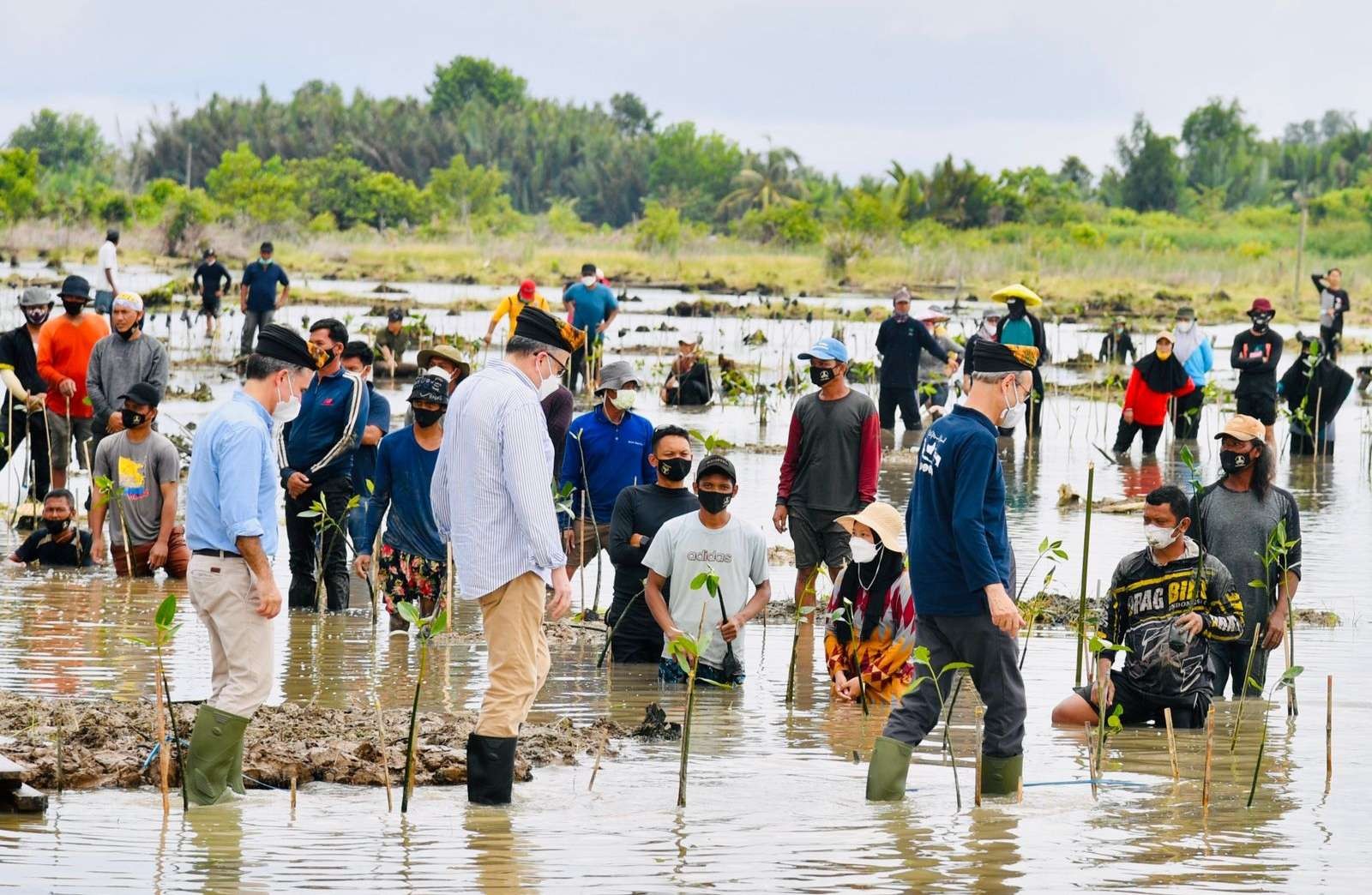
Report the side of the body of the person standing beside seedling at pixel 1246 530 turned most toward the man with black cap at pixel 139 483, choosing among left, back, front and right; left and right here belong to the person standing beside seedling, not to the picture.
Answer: right

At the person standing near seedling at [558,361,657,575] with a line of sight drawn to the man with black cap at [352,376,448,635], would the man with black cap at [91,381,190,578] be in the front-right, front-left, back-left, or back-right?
front-right

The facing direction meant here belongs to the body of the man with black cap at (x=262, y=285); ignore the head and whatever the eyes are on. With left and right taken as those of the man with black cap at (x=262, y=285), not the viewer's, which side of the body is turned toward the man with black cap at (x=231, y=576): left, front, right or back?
front

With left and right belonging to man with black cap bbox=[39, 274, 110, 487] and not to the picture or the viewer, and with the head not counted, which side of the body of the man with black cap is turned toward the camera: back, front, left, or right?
front

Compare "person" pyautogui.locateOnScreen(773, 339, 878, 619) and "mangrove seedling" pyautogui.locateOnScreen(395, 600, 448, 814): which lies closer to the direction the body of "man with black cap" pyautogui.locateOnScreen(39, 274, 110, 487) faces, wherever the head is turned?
the mangrove seedling

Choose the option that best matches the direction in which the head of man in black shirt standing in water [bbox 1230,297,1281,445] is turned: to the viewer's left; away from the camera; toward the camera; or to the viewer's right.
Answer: toward the camera

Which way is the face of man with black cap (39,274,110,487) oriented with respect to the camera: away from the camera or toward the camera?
toward the camera

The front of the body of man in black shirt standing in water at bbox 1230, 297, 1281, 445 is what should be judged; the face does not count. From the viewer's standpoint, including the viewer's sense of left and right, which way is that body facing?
facing the viewer

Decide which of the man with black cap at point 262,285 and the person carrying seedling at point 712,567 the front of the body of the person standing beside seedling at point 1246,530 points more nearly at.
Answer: the person carrying seedling

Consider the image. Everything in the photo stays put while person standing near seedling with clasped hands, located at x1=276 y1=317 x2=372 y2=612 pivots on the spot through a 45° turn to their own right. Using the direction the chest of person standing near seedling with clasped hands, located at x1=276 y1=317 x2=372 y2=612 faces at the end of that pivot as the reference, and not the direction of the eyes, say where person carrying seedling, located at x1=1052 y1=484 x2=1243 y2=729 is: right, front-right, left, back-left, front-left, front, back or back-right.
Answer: back-left

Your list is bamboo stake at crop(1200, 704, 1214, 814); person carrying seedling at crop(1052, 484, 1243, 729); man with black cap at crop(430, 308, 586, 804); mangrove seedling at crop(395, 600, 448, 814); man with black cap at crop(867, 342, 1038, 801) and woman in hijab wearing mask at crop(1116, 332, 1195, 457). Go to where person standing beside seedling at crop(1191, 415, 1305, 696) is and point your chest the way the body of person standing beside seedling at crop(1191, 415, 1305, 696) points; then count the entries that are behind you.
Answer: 1

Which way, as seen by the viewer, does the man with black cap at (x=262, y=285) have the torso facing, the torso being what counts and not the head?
toward the camera

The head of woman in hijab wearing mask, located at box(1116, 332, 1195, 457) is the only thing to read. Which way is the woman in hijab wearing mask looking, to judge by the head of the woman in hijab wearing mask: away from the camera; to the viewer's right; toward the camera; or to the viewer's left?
toward the camera

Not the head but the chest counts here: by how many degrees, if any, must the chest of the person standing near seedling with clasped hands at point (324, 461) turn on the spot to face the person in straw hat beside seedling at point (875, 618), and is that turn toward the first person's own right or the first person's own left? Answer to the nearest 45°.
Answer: approximately 90° to the first person's own left

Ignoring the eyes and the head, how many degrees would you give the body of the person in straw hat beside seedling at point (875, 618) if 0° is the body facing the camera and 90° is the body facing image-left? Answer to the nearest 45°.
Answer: approximately 45°

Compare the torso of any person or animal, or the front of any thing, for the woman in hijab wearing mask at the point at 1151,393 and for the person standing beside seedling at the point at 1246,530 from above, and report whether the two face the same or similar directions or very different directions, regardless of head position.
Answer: same or similar directions

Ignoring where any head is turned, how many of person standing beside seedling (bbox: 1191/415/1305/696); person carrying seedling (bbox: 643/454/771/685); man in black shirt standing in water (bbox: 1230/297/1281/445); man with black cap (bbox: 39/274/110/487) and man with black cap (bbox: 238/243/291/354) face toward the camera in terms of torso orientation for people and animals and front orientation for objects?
5

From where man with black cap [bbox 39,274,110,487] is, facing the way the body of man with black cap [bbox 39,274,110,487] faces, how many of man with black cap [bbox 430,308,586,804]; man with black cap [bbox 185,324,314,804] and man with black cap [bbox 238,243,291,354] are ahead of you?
2

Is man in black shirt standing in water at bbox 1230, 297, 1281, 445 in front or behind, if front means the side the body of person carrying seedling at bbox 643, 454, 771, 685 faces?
behind
